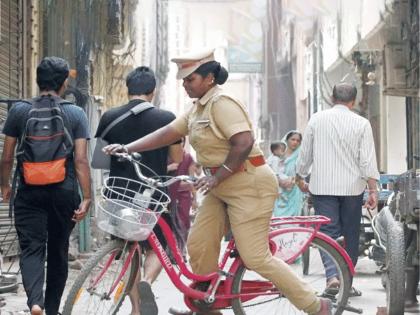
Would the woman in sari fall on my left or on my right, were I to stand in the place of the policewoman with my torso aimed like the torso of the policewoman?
on my right

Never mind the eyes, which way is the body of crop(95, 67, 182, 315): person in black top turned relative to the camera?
away from the camera

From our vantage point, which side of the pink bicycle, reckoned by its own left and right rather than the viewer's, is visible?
left

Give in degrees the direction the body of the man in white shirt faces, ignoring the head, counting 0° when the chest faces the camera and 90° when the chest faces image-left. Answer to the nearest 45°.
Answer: approximately 180°

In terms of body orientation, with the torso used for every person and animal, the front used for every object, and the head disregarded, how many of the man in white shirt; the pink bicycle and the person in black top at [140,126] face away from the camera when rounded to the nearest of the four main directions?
2

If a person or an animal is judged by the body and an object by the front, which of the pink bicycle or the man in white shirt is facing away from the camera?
the man in white shirt

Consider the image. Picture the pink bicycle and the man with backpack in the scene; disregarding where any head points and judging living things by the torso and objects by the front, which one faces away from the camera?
the man with backpack

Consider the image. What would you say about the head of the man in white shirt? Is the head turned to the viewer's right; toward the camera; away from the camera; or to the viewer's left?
away from the camera

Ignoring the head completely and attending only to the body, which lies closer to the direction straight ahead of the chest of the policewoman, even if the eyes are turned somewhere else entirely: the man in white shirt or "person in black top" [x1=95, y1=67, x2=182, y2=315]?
the person in black top

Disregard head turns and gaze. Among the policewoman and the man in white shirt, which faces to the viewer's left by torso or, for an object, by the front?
the policewoman

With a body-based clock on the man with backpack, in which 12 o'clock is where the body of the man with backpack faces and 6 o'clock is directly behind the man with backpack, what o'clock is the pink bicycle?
The pink bicycle is roughly at 4 o'clock from the man with backpack.

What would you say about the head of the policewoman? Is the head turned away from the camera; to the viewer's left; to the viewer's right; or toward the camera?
to the viewer's left
